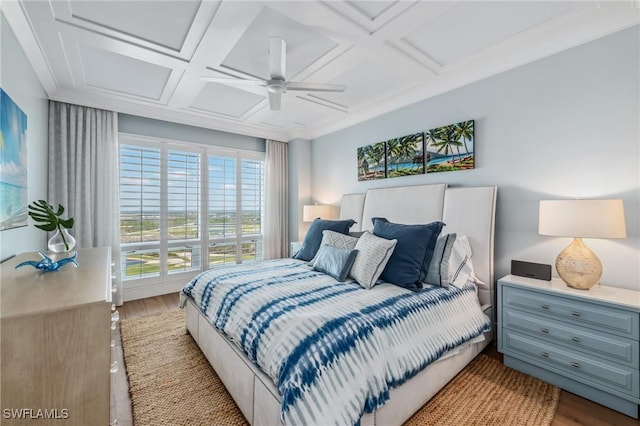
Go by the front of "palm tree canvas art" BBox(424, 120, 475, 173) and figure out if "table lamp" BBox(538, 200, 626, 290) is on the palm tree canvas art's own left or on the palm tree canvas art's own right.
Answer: on the palm tree canvas art's own left

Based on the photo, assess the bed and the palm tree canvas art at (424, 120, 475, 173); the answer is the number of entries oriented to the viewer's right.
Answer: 0

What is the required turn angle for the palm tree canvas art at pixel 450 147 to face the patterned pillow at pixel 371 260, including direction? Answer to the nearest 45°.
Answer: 0° — it already faces it

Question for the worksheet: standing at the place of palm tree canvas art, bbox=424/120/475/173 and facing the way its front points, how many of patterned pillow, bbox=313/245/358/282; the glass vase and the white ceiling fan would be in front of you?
3

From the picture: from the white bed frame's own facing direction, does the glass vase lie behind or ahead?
ahead

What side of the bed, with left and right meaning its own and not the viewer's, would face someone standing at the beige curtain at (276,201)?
right

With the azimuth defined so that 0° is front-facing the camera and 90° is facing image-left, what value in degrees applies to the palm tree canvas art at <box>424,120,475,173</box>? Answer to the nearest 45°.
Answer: approximately 45°

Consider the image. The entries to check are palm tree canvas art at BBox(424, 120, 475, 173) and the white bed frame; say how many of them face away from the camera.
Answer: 0

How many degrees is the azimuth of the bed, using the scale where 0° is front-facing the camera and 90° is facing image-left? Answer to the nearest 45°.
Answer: approximately 45°
